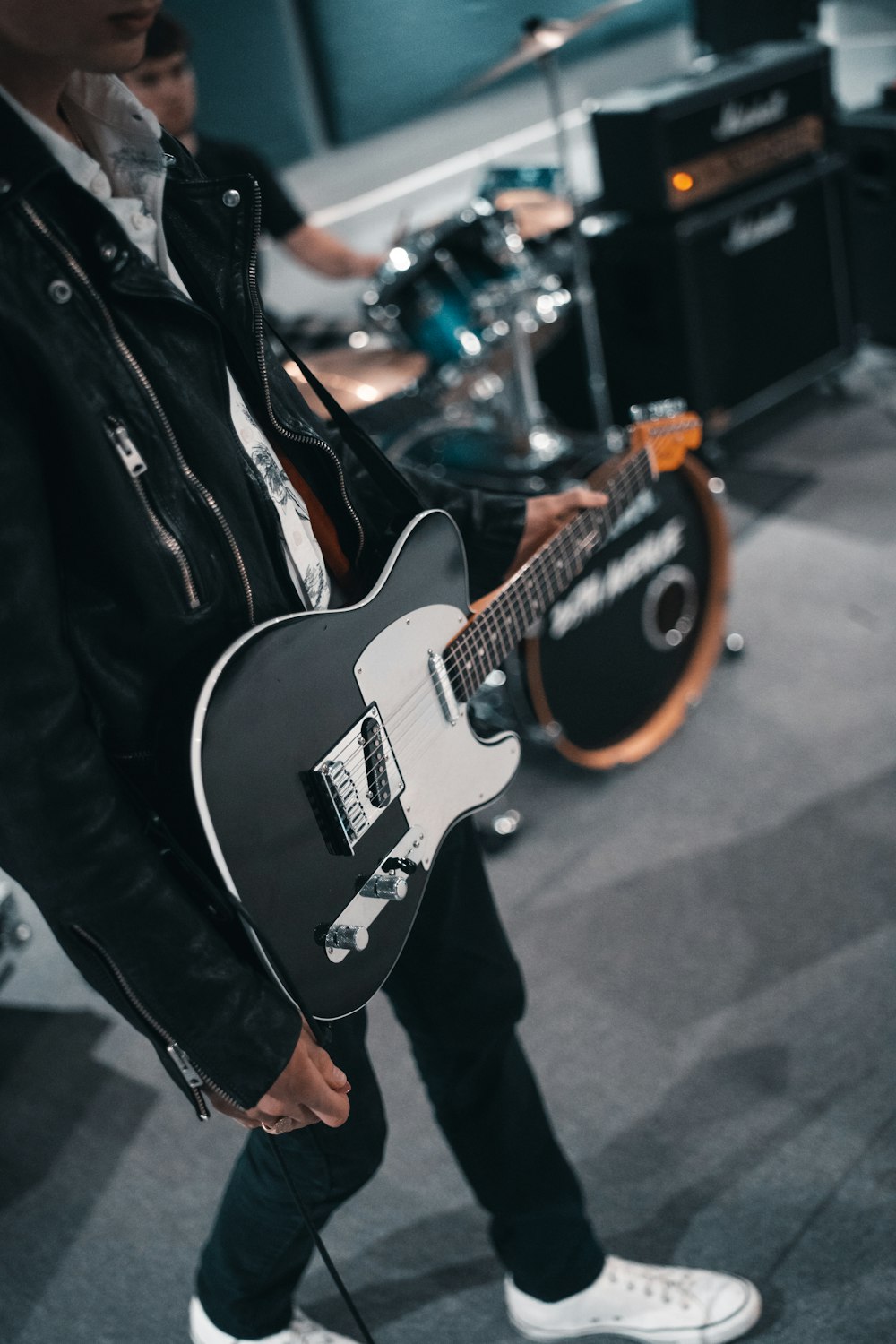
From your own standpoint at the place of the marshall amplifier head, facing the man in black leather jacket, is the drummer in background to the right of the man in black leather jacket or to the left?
right

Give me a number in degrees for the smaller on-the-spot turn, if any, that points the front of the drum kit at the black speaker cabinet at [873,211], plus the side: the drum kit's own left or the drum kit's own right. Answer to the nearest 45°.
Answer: approximately 90° to the drum kit's own left

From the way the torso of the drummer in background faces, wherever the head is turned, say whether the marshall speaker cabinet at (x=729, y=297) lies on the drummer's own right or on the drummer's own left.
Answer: on the drummer's own left

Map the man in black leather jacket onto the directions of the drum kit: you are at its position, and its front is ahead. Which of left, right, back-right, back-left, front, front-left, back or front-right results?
front-right

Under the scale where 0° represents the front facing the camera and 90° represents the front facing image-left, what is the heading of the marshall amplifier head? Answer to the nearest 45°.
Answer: approximately 315°

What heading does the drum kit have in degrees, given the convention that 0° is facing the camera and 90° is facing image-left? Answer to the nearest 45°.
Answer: approximately 315°

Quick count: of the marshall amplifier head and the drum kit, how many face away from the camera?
0

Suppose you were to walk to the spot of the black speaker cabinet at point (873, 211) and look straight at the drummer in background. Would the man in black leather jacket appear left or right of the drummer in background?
left

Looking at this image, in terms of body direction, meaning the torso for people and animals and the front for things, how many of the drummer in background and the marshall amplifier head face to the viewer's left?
0

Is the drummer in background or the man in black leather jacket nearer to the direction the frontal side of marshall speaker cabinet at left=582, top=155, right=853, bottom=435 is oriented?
the man in black leather jacket

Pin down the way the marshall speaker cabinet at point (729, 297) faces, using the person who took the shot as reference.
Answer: facing the viewer and to the right of the viewer
